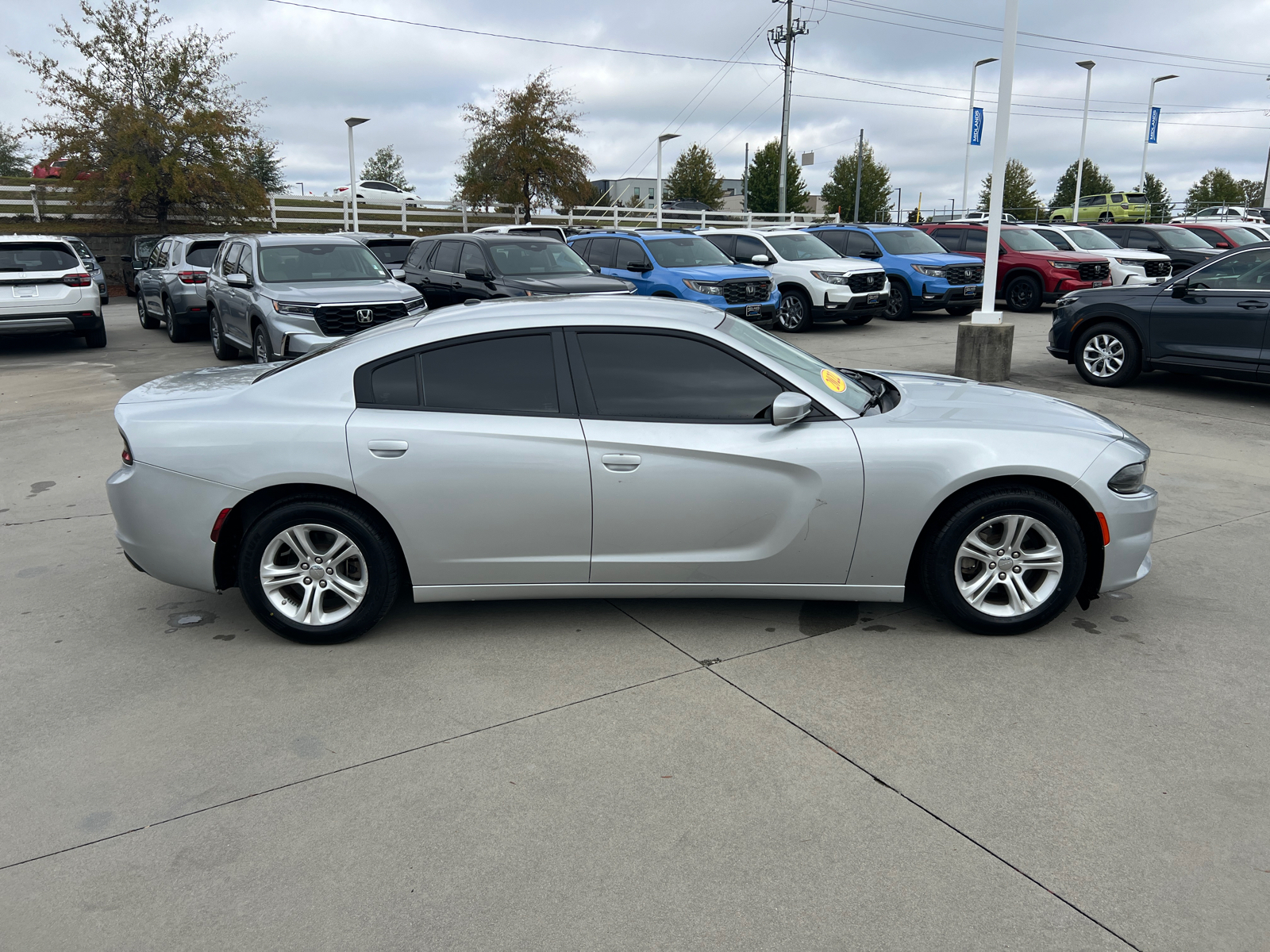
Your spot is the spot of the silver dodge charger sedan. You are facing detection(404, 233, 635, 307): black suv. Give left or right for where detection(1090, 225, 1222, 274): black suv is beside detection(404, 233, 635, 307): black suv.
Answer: right

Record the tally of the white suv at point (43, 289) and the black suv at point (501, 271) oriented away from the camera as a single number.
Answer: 1

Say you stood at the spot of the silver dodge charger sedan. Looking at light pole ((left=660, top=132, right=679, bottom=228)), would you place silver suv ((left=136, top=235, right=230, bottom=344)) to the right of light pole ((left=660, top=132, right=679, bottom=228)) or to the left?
left

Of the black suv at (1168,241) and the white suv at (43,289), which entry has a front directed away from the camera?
the white suv

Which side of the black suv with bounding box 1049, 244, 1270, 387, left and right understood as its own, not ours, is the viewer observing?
left

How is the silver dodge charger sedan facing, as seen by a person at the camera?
facing to the right of the viewer

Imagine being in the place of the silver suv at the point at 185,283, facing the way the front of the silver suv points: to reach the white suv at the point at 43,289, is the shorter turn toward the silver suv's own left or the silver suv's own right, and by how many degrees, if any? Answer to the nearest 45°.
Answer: approximately 90° to the silver suv's own left

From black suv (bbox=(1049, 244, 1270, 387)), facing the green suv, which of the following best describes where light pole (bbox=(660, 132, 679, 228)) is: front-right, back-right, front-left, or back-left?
front-left

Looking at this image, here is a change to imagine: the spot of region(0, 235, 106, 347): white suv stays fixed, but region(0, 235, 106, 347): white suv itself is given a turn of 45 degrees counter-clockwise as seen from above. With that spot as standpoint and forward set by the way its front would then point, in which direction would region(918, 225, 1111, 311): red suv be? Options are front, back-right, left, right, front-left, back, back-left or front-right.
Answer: back-right

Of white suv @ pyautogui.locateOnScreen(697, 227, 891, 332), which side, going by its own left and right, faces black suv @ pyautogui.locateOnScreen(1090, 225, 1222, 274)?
left

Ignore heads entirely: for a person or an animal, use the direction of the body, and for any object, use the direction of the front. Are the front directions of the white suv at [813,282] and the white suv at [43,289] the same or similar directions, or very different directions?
very different directions

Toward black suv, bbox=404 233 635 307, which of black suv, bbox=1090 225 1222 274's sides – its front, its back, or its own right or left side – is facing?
right

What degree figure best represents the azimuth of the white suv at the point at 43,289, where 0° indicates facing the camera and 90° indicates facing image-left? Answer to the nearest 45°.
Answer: approximately 180°

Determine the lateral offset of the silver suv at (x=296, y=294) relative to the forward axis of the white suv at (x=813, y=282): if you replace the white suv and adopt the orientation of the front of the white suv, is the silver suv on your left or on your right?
on your right

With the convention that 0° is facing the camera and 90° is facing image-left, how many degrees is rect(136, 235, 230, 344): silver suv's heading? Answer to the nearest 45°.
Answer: approximately 135°

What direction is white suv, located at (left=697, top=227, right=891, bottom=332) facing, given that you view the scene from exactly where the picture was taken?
facing the viewer and to the right of the viewer

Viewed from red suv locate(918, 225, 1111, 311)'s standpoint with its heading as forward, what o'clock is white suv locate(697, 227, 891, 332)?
The white suv is roughly at 3 o'clock from the red suv.

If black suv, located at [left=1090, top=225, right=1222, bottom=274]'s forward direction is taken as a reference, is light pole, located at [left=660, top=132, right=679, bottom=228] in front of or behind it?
behind
